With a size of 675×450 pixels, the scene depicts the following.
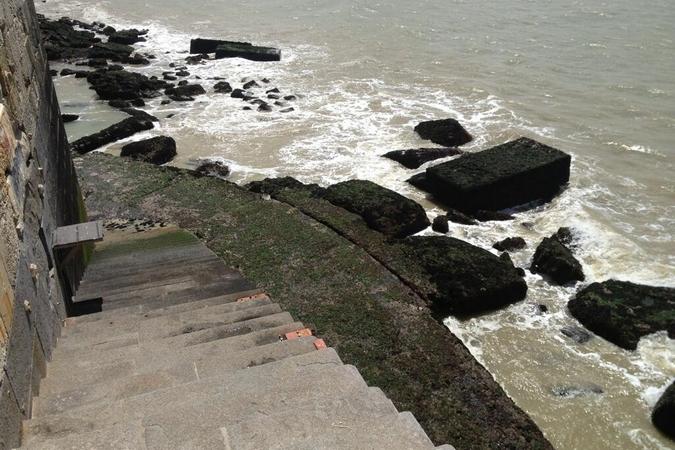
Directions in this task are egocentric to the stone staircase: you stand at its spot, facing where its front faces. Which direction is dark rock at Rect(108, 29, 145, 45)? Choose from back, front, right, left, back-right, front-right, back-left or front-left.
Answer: front

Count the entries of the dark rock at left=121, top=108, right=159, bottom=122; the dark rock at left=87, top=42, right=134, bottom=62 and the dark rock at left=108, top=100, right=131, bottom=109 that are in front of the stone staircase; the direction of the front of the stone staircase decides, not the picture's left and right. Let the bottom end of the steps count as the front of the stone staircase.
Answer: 3

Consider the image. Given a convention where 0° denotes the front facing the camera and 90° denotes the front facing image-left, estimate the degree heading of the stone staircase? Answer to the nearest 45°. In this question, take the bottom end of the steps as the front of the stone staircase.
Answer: approximately 180°

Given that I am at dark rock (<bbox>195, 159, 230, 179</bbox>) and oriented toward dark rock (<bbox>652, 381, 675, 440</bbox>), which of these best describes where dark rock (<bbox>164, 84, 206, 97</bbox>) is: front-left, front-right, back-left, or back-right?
back-left

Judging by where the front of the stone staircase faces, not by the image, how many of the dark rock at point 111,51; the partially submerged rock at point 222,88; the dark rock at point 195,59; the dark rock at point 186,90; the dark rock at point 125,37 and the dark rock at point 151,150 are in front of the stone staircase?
6

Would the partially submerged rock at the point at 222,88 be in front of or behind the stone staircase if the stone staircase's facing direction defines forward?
in front

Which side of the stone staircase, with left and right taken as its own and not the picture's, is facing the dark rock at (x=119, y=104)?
front

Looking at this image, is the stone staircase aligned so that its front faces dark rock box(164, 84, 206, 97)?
yes

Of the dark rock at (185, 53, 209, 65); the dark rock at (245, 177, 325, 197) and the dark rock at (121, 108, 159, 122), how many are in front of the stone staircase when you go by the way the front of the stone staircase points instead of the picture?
3

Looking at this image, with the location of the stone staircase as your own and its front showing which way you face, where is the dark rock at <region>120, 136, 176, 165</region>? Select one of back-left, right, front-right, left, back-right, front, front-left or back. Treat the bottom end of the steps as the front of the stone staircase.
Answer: front

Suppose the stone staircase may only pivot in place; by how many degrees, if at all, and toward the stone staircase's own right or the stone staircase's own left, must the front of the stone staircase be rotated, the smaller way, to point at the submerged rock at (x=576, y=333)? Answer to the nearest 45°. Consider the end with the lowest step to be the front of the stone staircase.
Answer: approximately 45° to the stone staircase's own right

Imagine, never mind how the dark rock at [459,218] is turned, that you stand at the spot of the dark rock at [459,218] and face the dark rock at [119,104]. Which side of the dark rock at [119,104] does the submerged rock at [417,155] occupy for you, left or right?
right

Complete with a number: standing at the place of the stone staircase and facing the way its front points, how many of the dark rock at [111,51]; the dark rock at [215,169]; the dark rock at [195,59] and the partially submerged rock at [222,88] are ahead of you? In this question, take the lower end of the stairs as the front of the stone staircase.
4

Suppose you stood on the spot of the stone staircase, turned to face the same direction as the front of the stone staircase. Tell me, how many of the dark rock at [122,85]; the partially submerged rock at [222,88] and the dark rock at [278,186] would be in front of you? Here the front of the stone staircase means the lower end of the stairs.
3

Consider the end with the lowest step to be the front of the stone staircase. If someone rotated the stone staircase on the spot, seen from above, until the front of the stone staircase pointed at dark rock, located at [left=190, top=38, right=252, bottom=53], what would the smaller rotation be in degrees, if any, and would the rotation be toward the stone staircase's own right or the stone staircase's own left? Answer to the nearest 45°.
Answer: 0° — it already faces it

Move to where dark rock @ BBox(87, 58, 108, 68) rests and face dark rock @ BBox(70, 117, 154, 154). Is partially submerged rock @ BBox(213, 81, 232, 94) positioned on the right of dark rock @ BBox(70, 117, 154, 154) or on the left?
left

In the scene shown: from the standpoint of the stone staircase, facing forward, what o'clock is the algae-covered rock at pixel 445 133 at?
The algae-covered rock is roughly at 1 o'clock from the stone staircase.

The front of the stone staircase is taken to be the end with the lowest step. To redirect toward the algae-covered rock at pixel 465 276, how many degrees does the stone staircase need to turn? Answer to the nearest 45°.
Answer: approximately 45° to its right

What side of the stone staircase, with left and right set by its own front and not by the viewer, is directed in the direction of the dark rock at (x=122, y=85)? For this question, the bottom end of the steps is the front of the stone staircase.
front

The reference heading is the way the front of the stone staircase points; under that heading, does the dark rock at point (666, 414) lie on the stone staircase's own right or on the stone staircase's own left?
on the stone staircase's own right
